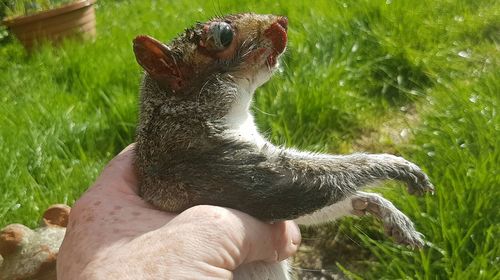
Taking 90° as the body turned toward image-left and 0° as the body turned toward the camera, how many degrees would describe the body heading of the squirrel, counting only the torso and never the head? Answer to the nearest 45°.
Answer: approximately 270°

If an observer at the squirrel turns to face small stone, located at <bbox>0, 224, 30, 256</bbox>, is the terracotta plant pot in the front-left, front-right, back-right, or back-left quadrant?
front-right

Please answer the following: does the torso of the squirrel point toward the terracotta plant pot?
no

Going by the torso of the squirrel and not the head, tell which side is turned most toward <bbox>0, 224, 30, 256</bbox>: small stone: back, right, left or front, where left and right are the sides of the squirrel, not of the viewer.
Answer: back
